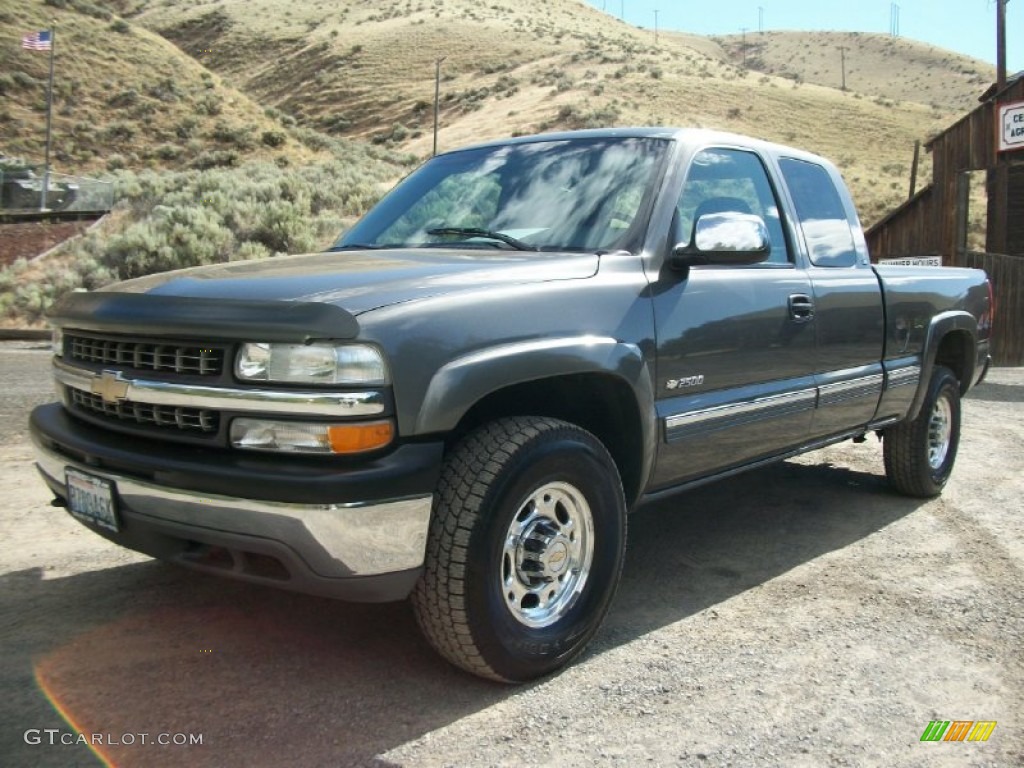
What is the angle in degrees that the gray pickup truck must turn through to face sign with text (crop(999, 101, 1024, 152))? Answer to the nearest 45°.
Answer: approximately 180°

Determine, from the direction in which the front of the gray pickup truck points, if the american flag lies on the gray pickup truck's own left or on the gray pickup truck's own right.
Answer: on the gray pickup truck's own right

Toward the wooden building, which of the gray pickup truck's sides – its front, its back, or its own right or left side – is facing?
back

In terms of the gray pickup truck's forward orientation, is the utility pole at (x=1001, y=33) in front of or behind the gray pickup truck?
behind
